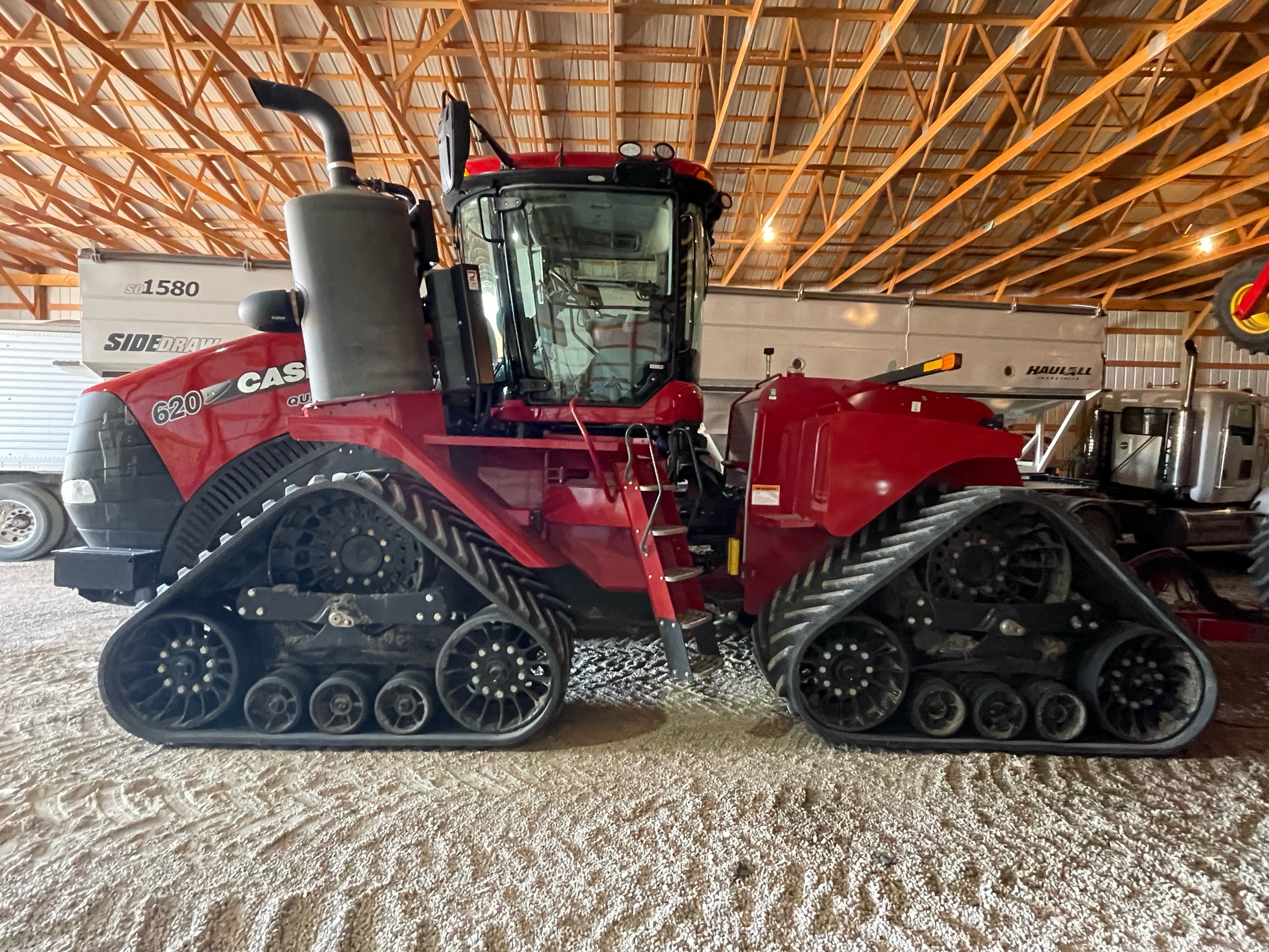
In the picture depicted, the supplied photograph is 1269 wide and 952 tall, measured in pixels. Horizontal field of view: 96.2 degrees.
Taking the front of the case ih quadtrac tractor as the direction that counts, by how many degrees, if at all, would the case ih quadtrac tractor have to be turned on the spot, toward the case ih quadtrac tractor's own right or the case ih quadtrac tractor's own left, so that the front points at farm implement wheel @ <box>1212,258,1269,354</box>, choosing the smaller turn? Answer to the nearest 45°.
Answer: approximately 180°

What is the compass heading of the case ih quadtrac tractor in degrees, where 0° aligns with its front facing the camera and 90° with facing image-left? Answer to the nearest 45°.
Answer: approximately 90°
